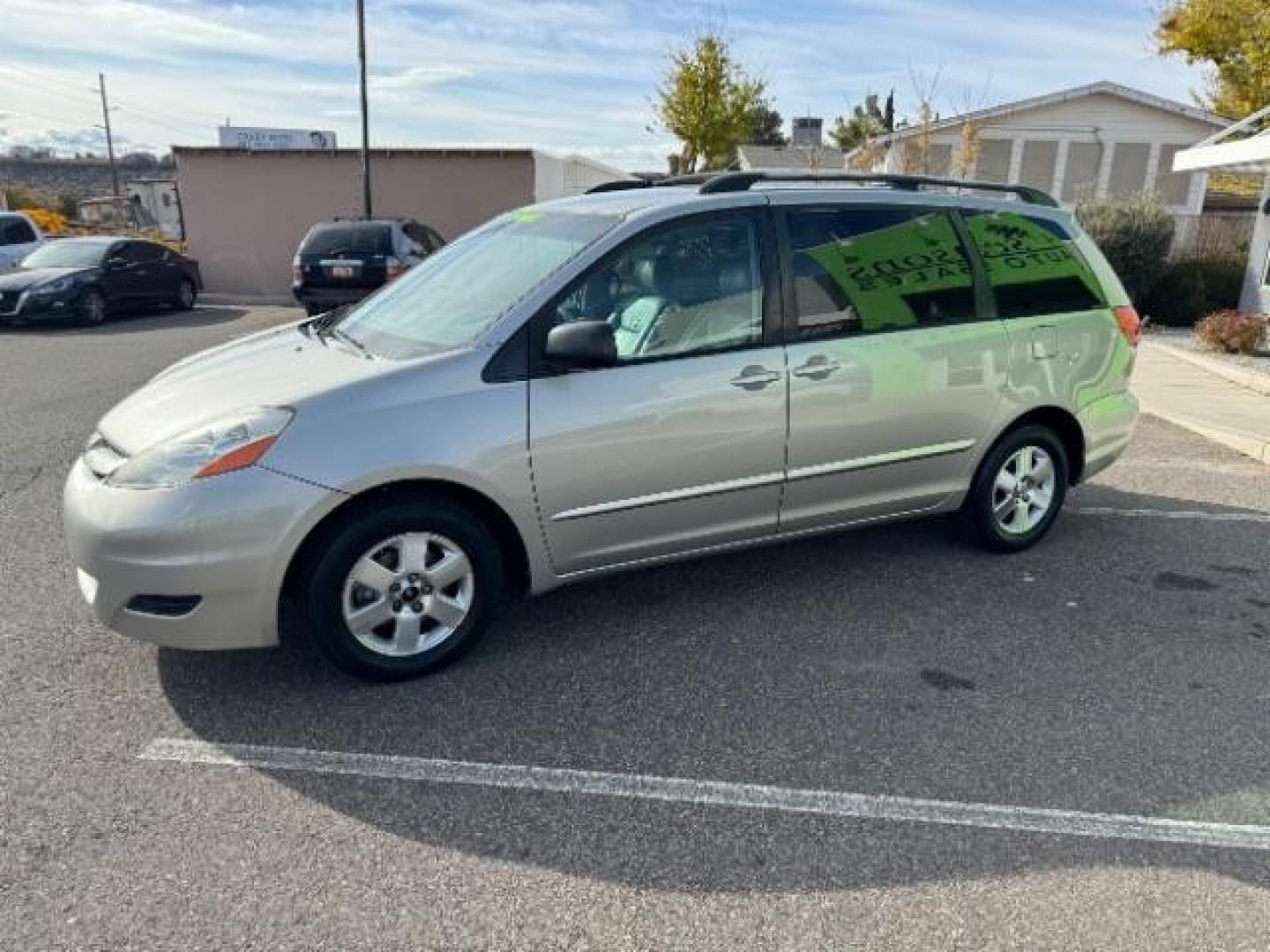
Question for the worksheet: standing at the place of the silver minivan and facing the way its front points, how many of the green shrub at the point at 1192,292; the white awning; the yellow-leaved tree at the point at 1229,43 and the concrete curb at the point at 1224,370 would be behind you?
4

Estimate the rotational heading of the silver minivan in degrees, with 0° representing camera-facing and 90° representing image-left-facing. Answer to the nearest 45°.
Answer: approximately 45°

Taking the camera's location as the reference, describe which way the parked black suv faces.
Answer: facing away from the viewer and to the right of the viewer

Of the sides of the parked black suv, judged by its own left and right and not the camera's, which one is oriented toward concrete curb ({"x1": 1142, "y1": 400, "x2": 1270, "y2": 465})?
right

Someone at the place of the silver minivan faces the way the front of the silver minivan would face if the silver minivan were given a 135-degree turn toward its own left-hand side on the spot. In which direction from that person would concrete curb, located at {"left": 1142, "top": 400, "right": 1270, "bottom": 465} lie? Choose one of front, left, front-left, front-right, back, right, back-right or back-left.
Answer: front-left

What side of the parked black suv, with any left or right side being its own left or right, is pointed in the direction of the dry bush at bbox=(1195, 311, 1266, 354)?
right

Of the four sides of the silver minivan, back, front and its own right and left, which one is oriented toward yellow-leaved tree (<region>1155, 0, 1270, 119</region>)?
back

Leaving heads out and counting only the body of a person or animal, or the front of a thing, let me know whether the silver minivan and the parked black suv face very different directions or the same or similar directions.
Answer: very different directions

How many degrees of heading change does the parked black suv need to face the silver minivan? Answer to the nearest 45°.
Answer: approximately 135° to its right

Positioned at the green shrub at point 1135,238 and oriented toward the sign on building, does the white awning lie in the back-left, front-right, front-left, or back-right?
back-left

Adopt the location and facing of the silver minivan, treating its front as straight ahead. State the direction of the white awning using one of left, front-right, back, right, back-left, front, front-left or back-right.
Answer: back

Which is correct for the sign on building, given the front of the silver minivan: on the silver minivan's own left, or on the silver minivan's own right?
on the silver minivan's own right
